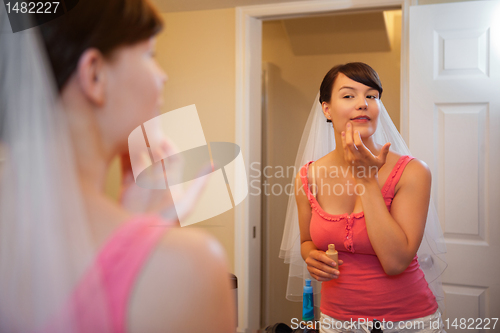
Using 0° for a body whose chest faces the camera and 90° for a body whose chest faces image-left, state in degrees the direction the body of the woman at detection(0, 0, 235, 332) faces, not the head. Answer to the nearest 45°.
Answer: approximately 225°

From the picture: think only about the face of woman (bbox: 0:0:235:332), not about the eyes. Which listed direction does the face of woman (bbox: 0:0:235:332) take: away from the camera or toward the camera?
away from the camera

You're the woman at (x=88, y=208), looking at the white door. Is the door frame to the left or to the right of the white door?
left
